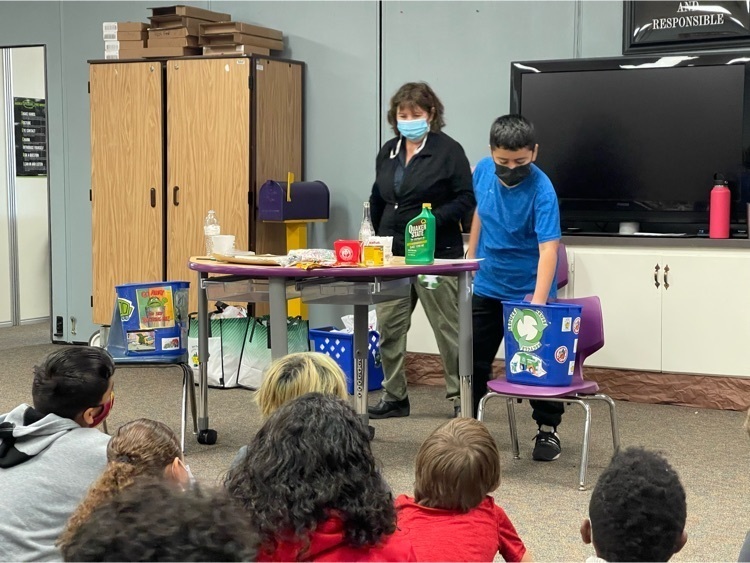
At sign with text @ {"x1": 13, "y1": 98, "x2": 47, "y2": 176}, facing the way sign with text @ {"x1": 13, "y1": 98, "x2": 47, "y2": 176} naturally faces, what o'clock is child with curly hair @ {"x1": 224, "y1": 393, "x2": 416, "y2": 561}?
The child with curly hair is roughly at 12 o'clock from the sign with text.

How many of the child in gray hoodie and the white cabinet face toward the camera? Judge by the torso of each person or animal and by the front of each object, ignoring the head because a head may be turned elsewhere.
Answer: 1

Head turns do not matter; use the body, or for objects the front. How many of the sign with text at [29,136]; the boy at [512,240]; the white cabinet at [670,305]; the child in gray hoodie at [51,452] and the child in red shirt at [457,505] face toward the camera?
3

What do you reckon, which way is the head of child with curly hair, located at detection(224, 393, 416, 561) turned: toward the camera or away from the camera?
away from the camera

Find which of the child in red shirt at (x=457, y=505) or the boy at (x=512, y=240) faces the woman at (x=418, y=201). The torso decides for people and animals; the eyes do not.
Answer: the child in red shirt

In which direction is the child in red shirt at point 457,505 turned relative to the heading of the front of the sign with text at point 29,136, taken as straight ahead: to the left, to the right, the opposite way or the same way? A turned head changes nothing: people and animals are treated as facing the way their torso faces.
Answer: the opposite way

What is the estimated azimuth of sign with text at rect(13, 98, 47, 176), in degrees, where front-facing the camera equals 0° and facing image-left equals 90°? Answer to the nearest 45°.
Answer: approximately 0°

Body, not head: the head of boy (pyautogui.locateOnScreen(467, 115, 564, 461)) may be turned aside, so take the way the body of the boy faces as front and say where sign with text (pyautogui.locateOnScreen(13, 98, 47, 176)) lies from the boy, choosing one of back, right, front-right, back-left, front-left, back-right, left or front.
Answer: back-right

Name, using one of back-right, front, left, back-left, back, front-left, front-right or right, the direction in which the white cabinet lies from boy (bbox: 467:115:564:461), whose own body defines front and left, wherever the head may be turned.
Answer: back-left

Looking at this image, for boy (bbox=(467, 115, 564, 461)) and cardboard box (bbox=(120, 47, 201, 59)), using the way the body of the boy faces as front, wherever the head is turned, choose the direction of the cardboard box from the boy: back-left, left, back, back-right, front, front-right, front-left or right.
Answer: back-right

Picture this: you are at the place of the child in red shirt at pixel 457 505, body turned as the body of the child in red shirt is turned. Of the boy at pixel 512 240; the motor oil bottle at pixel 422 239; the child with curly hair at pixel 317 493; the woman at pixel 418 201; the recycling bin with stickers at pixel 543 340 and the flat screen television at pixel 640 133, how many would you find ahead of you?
5
